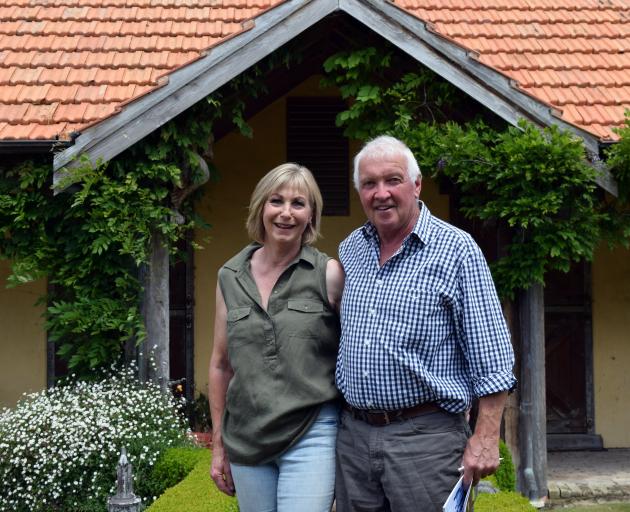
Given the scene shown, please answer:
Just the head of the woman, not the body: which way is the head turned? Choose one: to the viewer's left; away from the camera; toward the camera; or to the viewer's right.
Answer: toward the camera

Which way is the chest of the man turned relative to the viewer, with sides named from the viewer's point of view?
facing the viewer and to the left of the viewer

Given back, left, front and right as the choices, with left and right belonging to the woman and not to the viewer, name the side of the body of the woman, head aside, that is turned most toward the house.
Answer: back

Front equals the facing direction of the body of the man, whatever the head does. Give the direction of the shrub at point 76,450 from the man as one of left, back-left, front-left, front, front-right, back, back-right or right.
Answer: right

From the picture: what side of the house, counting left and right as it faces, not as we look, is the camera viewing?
front

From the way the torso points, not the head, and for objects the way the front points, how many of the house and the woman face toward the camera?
2

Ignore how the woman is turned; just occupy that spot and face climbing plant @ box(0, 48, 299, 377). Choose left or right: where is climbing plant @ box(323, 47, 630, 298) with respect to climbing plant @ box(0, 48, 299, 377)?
right

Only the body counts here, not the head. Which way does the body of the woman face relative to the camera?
toward the camera
